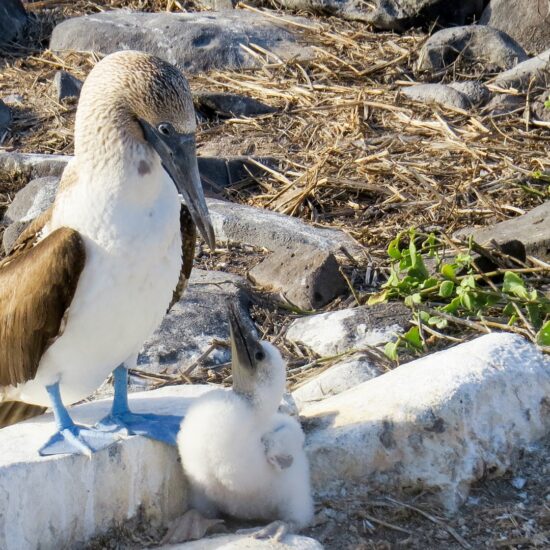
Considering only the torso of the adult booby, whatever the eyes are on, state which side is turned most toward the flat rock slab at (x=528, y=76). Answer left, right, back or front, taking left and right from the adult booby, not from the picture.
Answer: left

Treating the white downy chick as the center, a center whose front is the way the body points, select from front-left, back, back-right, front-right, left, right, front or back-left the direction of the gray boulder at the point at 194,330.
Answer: back-right

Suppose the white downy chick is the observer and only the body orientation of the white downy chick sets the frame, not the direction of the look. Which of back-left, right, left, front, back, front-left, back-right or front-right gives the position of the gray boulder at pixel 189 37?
back-right

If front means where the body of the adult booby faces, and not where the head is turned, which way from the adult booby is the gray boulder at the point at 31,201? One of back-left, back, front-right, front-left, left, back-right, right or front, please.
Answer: back-left

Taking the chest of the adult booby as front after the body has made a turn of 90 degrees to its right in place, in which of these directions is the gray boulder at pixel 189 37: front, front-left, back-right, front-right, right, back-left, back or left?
back-right

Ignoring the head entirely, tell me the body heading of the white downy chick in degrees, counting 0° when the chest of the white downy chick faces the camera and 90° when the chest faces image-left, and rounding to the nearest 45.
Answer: approximately 45°

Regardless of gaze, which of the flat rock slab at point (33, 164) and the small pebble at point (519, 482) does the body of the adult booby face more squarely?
the small pebble

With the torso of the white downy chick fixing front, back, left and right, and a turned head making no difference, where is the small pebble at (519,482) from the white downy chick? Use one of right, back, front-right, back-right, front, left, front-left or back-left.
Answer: back-left
